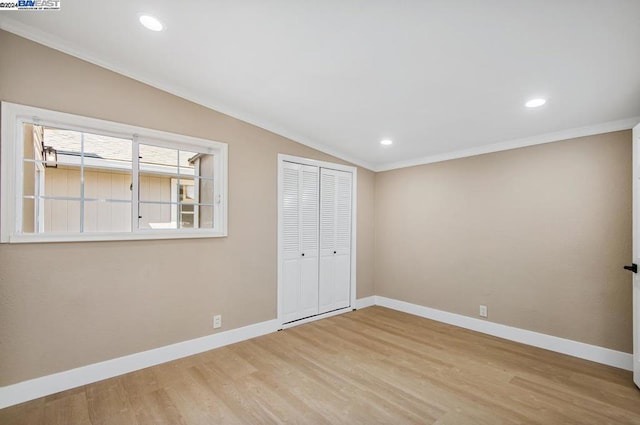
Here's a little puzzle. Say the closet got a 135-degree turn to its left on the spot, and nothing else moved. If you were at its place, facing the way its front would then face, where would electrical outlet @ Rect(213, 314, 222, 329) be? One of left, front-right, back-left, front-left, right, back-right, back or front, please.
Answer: back-left

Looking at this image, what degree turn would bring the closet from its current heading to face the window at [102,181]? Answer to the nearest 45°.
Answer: approximately 90° to its right

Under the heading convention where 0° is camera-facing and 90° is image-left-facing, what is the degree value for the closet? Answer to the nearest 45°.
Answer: approximately 315°

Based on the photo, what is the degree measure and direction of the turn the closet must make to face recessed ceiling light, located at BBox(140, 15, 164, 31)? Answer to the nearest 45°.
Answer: approximately 90° to its right

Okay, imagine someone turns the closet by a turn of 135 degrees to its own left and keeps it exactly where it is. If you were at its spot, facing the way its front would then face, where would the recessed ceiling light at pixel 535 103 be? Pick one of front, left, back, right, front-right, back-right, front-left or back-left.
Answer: back-right
